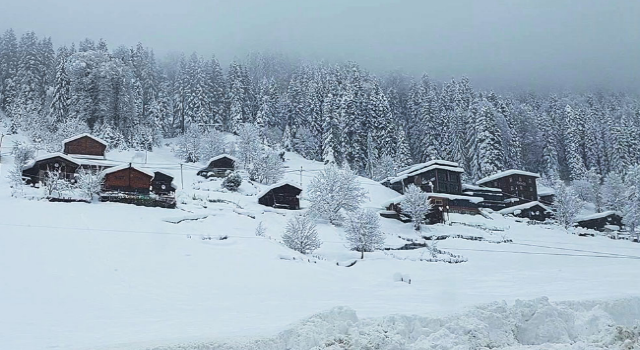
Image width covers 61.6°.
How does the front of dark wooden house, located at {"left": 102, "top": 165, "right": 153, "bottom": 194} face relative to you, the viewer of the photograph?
facing the viewer

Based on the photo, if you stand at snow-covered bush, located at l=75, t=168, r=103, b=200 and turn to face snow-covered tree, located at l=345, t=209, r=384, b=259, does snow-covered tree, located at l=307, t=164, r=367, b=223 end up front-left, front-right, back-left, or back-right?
front-left

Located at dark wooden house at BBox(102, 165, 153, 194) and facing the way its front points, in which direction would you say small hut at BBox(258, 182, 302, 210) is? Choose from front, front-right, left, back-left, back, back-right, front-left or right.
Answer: left

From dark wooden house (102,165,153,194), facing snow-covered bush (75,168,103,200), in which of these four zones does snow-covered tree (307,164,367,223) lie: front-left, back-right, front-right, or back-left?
back-left

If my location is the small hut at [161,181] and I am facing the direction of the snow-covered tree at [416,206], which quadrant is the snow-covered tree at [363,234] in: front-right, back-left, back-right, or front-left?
front-right

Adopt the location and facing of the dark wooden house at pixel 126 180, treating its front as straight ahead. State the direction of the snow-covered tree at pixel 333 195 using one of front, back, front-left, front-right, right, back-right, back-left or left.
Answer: left

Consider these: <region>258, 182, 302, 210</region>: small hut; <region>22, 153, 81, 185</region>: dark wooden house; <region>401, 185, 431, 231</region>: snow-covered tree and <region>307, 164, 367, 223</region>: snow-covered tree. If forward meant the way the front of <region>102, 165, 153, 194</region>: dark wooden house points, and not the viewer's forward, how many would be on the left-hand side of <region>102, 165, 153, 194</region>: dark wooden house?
3

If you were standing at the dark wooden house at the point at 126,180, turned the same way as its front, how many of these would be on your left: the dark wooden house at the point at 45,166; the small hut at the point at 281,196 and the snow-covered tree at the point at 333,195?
2

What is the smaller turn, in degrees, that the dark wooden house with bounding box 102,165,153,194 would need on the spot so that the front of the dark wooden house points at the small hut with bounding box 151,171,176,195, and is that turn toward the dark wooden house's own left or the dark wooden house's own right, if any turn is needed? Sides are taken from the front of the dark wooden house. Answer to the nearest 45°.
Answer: approximately 135° to the dark wooden house's own left

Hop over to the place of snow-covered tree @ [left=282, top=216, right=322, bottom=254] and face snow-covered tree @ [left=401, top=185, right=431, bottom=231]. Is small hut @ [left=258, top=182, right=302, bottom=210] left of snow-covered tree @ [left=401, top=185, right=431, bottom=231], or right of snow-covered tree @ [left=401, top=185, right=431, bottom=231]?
left

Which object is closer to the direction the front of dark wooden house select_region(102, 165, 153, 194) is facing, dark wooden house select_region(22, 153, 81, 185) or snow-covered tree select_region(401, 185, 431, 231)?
the snow-covered tree

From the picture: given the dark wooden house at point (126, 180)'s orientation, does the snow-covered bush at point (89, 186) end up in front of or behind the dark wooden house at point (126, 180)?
in front

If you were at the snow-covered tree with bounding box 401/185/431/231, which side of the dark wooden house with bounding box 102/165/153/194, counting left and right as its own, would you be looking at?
left

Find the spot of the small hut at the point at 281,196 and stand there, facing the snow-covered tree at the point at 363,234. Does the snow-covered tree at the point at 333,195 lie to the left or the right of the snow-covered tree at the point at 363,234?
left

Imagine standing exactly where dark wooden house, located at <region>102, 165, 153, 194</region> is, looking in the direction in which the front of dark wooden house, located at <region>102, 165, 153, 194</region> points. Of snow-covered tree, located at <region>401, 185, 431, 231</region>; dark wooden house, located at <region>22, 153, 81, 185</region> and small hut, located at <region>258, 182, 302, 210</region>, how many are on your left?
2
